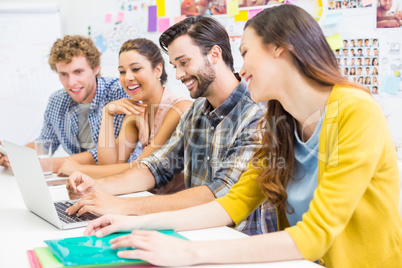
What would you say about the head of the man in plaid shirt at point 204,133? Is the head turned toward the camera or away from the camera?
toward the camera

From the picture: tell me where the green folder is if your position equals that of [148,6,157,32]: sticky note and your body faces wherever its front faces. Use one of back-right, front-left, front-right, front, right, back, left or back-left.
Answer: front

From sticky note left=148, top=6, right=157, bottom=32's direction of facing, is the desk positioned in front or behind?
in front

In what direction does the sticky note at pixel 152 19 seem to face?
toward the camera

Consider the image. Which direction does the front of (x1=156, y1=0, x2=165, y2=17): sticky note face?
toward the camera

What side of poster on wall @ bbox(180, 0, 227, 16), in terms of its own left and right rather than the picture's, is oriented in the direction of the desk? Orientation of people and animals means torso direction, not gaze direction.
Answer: front

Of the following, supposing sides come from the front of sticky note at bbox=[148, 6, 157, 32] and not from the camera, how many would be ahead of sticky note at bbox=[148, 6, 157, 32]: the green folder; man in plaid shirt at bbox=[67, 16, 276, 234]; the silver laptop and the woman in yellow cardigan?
4

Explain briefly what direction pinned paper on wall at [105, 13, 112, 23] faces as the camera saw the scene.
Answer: facing the viewer

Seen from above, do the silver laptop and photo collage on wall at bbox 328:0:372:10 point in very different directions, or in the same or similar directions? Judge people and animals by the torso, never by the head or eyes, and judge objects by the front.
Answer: very different directions

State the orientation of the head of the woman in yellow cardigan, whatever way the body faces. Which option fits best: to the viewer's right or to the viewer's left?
to the viewer's left

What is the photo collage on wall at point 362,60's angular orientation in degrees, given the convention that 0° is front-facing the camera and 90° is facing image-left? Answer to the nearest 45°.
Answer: approximately 0°

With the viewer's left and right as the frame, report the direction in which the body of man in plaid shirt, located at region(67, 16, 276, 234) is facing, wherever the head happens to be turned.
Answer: facing the viewer and to the left of the viewer

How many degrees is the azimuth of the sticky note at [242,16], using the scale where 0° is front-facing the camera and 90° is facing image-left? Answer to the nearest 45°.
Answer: approximately 0°

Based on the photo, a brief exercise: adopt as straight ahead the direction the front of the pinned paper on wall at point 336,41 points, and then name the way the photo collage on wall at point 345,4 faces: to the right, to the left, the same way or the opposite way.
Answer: the same way

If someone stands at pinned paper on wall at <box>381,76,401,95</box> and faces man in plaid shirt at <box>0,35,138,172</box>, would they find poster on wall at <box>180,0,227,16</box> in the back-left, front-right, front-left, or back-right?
front-right

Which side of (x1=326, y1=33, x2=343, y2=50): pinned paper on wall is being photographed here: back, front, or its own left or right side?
front
